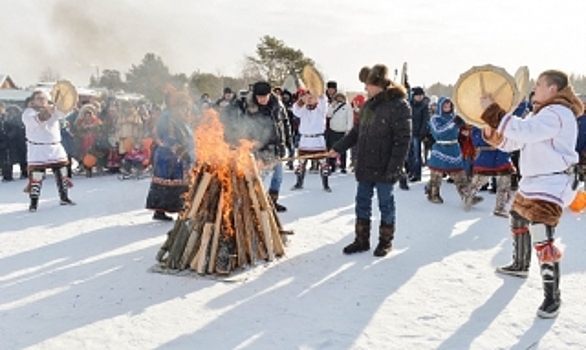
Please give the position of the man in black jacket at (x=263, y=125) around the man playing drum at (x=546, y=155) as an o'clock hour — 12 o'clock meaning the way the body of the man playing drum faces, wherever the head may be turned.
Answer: The man in black jacket is roughly at 1 o'clock from the man playing drum.

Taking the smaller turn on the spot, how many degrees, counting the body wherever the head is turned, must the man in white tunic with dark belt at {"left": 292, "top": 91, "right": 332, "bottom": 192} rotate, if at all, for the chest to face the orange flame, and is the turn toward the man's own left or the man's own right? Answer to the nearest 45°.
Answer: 0° — they already face it

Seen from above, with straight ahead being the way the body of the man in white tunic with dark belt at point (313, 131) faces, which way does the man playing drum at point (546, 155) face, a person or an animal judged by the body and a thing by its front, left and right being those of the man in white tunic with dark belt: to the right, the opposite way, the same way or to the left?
to the right

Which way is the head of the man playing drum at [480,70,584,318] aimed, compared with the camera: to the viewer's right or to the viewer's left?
to the viewer's left

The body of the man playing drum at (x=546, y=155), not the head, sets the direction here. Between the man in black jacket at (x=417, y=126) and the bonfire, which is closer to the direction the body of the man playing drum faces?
the bonfire

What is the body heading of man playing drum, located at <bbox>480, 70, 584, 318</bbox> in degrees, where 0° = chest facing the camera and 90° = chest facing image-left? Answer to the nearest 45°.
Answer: approximately 90°

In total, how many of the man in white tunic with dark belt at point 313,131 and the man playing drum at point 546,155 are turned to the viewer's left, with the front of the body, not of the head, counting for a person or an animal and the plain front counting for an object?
1

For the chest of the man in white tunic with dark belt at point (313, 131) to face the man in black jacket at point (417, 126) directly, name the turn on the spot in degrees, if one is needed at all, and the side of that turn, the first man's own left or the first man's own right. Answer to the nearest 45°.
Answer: approximately 135° to the first man's own left
